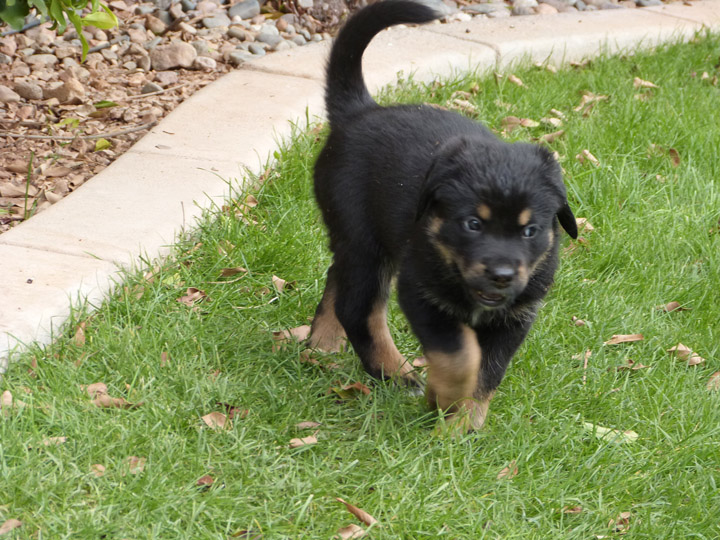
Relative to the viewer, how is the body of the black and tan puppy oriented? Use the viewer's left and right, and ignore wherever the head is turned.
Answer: facing the viewer and to the right of the viewer

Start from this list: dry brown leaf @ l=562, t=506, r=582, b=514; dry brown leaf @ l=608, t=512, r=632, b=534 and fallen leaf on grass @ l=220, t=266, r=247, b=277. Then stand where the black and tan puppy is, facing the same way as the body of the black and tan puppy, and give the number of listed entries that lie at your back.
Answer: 1

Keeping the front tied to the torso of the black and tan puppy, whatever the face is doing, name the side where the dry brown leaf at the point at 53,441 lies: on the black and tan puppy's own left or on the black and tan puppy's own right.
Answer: on the black and tan puppy's own right

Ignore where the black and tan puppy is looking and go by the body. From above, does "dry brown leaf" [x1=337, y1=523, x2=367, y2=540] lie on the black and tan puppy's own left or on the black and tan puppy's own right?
on the black and tan puppy's own right

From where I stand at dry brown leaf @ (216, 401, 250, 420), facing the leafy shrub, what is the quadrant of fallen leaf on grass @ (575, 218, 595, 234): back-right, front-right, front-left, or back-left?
front-right

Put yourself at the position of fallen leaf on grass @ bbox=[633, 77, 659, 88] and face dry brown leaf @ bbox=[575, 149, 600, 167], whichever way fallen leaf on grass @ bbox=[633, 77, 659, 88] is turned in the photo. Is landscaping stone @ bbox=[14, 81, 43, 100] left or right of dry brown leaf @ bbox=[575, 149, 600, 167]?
right

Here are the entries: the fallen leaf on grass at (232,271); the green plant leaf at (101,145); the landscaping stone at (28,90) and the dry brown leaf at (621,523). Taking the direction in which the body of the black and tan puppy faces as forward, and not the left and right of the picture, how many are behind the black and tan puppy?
3

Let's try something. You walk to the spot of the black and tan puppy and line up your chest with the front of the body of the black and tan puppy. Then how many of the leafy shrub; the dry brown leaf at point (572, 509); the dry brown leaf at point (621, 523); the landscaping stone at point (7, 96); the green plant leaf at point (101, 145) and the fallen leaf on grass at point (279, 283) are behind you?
4

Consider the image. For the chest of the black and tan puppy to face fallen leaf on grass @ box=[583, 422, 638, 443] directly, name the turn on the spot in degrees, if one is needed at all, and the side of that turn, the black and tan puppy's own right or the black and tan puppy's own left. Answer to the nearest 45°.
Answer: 0° — it already faces it

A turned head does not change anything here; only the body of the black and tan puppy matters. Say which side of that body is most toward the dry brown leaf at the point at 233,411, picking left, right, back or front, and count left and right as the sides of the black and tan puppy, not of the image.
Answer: right

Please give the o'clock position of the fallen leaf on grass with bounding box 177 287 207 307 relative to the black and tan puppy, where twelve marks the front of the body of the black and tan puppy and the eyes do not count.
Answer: The fallen leaf on grass is roughly at 5 o'clock from the black and tan puppy.

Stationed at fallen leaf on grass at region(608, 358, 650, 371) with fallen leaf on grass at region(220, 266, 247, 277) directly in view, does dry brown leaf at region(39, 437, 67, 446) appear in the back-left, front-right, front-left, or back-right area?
front-left

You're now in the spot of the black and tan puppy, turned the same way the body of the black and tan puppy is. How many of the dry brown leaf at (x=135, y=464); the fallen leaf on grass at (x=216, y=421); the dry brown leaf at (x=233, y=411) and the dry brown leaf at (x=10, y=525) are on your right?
4

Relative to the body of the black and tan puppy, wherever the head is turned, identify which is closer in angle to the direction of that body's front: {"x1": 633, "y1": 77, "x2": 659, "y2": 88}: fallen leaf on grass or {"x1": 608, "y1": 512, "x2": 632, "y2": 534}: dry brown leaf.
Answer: the dry brown leaf

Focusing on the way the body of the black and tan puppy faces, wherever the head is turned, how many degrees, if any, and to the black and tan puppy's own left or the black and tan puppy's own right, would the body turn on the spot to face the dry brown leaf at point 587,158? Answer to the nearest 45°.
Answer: approximately 135° to the black and tan puppy's own left

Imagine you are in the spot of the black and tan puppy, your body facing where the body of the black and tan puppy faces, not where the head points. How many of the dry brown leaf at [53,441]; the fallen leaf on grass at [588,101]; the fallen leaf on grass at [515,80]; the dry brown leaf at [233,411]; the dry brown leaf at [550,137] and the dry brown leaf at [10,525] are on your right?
3

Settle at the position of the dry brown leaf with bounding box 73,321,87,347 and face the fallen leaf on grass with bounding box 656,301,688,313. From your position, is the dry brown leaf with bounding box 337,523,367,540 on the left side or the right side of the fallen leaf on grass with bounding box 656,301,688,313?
right

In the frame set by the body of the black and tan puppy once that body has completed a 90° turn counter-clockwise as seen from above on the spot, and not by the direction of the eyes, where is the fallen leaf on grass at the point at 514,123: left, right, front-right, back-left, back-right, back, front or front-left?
front-left

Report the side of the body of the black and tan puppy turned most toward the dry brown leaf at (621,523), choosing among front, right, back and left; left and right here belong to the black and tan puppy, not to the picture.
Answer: front

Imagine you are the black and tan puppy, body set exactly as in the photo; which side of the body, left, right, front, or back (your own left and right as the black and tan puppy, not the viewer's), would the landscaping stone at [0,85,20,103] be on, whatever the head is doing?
back
